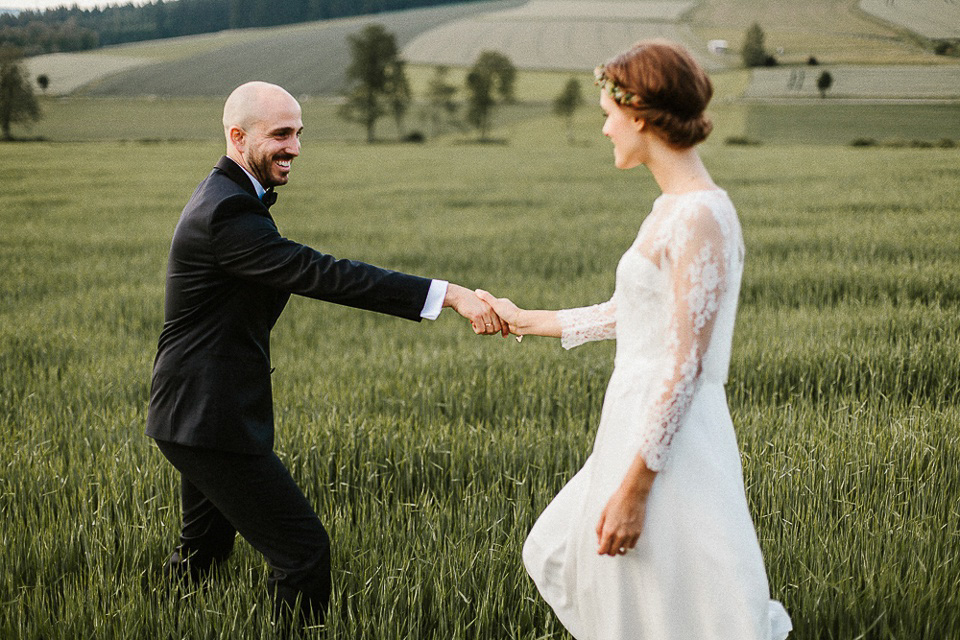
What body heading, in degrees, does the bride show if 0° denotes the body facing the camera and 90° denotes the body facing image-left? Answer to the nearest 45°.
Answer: approximately 90°

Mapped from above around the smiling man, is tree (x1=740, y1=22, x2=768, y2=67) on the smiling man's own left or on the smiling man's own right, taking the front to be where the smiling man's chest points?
on the smiling man's own left

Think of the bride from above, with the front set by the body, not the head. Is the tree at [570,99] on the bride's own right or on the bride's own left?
on the bride's own right

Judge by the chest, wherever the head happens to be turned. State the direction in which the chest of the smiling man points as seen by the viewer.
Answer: to the viewer's right

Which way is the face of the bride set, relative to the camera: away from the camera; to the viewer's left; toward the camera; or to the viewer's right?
to the viewer's left

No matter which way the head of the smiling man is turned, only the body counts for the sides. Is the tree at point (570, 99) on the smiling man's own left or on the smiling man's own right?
on the smiling man's own left

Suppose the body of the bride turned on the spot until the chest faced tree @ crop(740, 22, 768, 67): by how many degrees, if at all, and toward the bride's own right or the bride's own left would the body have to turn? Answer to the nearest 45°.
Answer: approximately 90° to the bride's own right

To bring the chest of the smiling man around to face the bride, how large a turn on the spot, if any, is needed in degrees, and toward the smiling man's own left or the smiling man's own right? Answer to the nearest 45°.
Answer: approximately 45° to the smiling man's own right

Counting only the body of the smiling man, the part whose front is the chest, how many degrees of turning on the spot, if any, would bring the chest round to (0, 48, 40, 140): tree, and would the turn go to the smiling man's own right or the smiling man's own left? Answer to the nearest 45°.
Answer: approximately 90° to the smiling man's own left

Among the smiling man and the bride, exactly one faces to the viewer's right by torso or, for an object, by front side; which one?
the smiling man

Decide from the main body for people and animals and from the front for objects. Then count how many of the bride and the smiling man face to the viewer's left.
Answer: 1

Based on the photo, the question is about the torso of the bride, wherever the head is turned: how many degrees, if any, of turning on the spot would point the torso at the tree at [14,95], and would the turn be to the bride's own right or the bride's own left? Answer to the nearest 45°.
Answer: approximately 45° to the bride's own right

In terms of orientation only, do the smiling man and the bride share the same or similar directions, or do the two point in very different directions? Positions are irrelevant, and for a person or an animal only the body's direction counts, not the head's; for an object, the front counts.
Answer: very different directions
